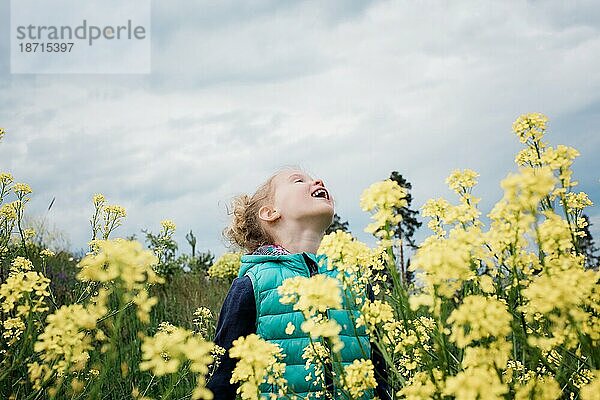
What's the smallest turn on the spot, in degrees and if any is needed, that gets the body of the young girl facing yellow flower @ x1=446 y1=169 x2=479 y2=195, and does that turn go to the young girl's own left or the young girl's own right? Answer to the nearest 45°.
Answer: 0° — they already face it

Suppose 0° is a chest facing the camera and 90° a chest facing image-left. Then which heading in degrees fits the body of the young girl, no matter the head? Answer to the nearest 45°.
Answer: approximately 315°

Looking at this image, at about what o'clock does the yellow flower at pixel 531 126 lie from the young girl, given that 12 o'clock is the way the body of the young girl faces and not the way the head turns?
The yellow flower is roughly at 12 o'clock from the young girl.

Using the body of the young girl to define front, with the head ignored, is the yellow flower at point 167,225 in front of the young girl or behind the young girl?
behind

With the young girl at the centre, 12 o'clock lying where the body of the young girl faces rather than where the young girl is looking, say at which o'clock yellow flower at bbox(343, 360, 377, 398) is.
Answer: The yellow flower is roughly at 1 o'clock from the young girl.

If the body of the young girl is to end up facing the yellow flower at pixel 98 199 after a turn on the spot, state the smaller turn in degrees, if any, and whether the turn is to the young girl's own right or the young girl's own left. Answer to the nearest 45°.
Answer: approximately 180°

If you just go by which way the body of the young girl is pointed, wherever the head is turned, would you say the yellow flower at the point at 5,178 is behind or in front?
behind
